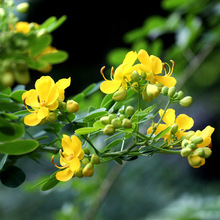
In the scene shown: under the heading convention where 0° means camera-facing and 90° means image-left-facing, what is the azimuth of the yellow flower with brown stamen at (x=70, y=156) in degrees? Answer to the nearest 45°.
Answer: approximately 45°

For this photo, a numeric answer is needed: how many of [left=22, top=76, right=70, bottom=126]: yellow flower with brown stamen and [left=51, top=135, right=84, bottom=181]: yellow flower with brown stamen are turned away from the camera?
0

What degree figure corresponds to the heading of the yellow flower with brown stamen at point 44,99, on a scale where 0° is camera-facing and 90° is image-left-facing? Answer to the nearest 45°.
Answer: approximately 45°
